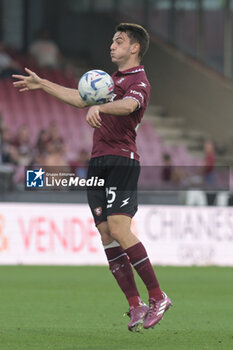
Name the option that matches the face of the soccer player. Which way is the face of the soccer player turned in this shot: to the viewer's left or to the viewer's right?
to the viewer's left

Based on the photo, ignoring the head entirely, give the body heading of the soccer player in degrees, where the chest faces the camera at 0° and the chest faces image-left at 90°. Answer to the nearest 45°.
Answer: approximately 45°
